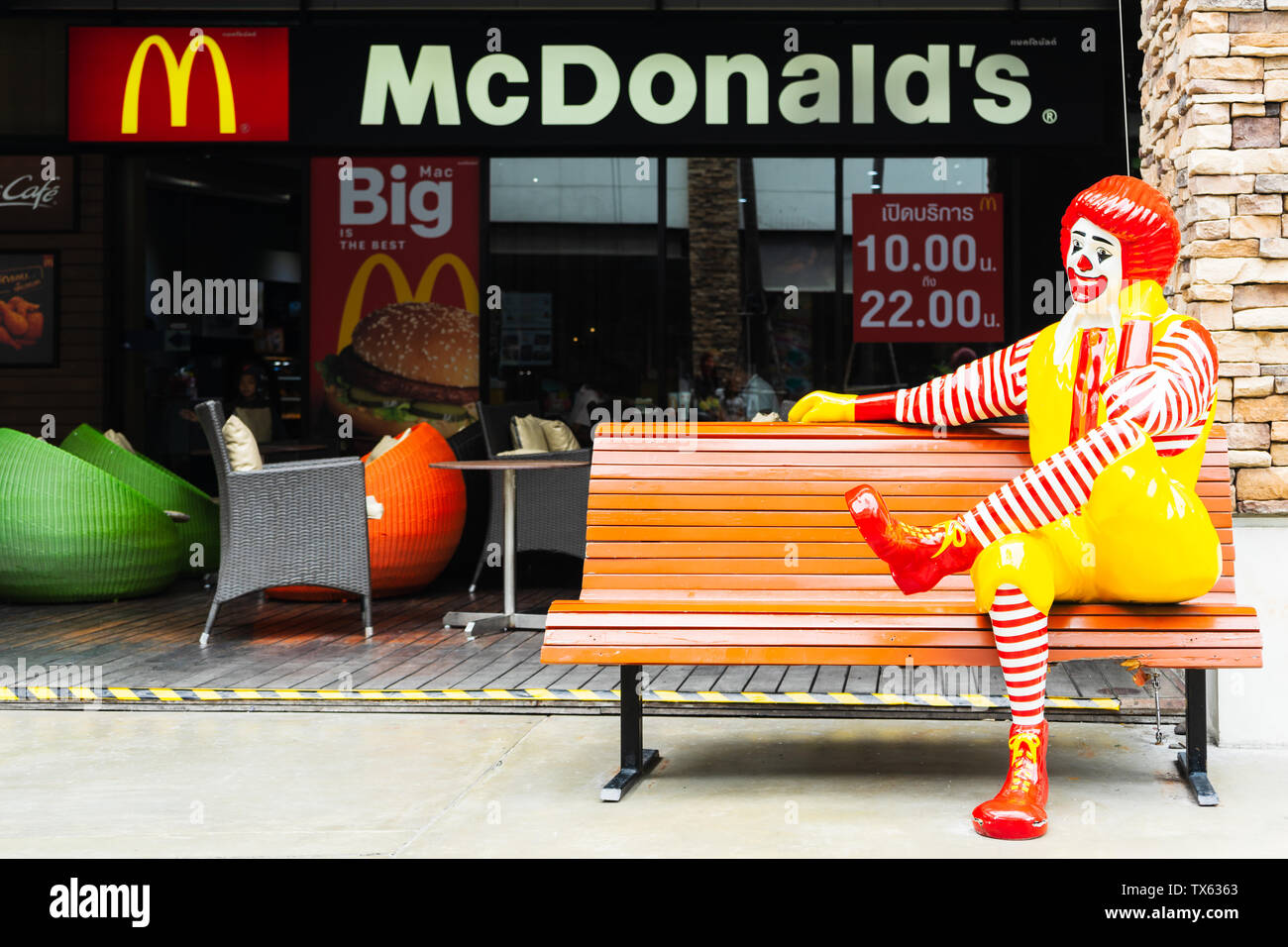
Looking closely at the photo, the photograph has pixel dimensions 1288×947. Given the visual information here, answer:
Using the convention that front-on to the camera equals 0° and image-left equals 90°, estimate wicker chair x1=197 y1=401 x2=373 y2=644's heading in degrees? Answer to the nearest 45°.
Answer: approximately 270°

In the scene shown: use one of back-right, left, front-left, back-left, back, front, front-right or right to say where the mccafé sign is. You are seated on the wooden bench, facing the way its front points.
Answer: back-right

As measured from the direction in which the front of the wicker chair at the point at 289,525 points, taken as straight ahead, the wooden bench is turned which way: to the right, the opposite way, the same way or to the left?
to the right

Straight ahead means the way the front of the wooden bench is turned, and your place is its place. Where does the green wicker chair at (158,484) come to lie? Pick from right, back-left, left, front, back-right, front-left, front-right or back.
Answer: back-right

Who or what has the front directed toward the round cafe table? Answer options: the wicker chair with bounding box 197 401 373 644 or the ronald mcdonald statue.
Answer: the wicker chair

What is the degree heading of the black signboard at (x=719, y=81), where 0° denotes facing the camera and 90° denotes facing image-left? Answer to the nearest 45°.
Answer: approximately 0°

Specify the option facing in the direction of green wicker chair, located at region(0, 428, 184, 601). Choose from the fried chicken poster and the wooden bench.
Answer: the fried chicken poster

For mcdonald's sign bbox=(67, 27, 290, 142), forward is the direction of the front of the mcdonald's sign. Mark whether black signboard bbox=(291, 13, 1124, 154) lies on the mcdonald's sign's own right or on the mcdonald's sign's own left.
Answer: on the mcdonald's sign's own left

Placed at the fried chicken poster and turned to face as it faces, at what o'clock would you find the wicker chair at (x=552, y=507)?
The wicker chair is roughly at 11 o'clock from the fried chicken poster.

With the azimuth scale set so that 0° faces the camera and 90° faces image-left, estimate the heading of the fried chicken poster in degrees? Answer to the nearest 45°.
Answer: approximately 0°

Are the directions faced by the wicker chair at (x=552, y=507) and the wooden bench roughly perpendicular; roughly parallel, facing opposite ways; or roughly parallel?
roughly perpendicular
